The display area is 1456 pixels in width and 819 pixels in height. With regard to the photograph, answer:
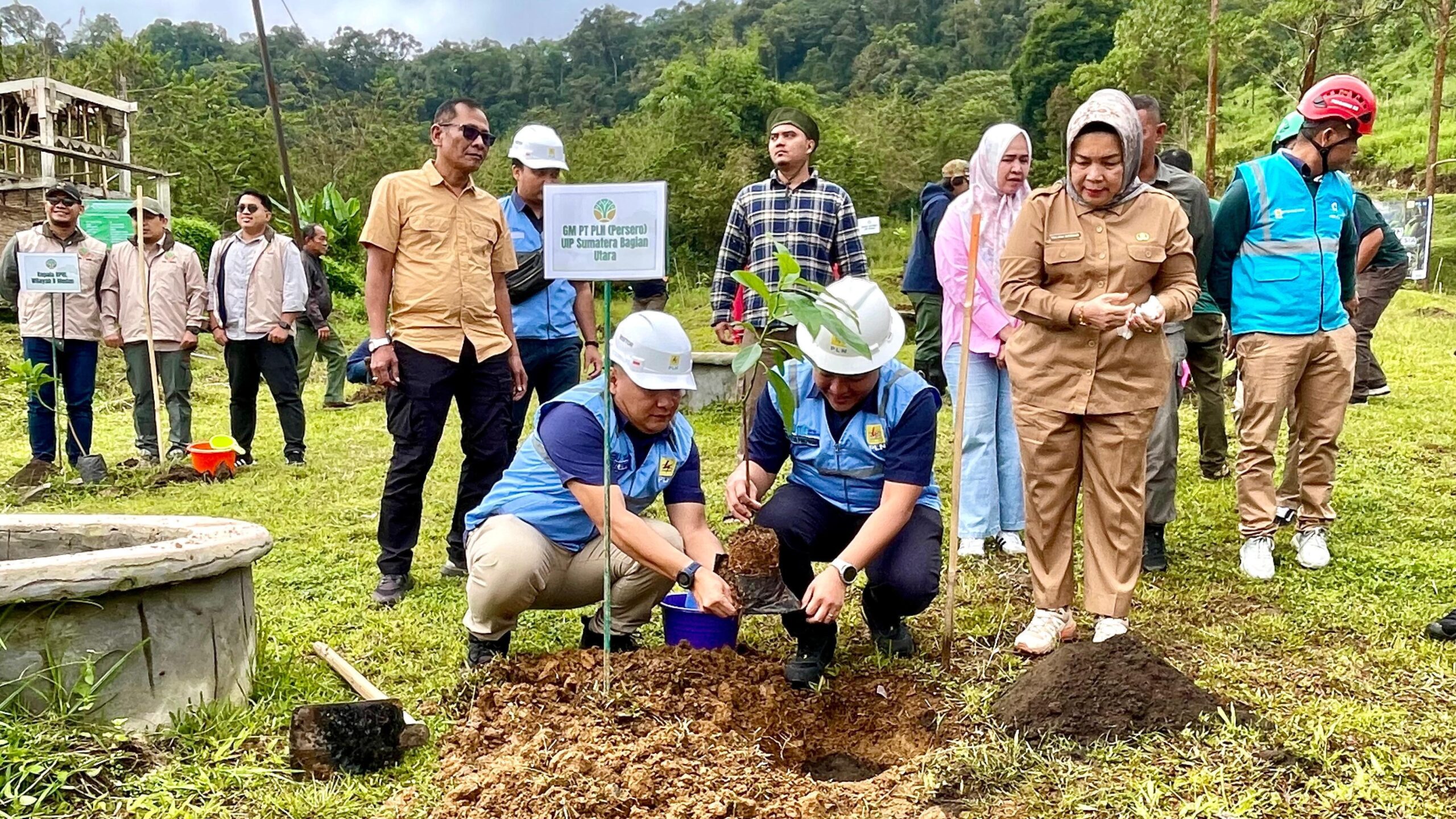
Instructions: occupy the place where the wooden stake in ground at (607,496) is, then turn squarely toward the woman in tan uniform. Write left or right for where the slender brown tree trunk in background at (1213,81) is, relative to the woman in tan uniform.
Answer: left

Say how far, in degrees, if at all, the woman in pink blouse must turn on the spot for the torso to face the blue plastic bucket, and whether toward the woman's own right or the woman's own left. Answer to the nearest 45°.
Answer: approximately 90° to the woman's own right

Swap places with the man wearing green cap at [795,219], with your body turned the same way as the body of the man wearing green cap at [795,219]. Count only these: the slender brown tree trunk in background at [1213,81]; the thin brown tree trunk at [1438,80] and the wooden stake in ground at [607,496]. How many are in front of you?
1

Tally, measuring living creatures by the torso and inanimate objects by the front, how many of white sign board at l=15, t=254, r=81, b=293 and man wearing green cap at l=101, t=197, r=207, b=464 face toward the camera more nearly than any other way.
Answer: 2

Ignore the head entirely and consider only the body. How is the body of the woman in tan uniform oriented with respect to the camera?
toward the camera

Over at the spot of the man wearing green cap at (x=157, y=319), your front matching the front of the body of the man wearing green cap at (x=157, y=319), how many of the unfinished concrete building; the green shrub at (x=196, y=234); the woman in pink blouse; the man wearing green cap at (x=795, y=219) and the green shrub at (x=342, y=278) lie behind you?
3

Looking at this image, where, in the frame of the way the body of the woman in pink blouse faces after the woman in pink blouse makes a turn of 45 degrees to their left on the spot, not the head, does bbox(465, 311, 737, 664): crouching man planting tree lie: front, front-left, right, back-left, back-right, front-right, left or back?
back-right

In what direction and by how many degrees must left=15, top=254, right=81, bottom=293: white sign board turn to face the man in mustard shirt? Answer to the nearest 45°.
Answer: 0° — it already faces them

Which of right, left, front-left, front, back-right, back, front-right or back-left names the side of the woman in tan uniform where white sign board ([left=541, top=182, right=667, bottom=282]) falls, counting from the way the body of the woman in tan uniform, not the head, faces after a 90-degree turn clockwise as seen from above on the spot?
front-left

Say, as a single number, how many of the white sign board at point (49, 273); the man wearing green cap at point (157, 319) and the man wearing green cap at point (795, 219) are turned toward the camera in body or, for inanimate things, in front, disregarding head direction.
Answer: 3

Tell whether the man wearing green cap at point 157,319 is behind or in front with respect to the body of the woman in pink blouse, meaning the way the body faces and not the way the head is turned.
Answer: behind

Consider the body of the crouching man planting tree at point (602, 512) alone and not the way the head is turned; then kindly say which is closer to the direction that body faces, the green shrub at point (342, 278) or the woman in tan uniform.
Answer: the woman in tan uniform

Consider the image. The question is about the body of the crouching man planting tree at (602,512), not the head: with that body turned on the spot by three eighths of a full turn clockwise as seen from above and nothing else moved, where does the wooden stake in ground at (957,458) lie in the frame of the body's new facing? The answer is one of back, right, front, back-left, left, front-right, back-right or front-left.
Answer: back

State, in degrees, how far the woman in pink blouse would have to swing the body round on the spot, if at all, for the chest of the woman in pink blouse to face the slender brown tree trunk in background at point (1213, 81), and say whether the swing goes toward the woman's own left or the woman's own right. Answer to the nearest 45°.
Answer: approximately 135° to the woman's own left

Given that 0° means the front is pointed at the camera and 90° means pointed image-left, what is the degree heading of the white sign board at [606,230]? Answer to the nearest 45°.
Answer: approximately 0°

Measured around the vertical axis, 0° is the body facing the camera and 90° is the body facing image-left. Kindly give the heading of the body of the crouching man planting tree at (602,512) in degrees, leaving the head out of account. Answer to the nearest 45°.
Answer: approximately 315°

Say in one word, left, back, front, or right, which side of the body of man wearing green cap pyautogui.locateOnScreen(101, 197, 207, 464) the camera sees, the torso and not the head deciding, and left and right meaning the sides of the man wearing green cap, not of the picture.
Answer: front

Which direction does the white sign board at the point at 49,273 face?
toward the camera

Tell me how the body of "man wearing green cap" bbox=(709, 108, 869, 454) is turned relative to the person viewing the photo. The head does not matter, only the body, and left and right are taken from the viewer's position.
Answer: facing the viewer
